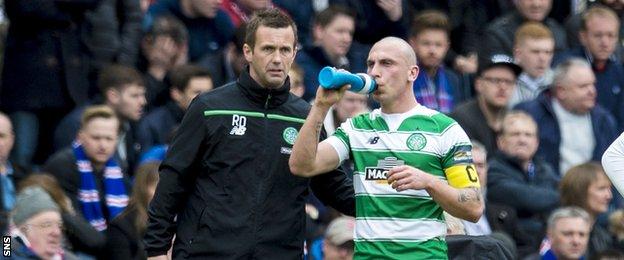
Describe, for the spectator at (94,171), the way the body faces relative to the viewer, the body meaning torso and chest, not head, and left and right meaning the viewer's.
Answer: facing the viewer and to the right of the viewer

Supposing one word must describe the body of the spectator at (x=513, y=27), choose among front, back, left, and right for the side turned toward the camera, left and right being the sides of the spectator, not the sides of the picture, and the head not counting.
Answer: front

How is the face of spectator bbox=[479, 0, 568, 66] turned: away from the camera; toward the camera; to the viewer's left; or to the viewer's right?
toward the camera

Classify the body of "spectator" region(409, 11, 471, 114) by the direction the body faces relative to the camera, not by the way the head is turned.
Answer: toward the camera

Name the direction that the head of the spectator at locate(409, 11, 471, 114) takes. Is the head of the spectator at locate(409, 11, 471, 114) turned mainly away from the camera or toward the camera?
toward the camera

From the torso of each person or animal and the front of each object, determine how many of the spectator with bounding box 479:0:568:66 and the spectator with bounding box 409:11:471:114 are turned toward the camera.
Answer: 2

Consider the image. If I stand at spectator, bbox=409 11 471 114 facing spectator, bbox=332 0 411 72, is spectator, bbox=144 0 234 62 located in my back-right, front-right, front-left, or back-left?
front-left
